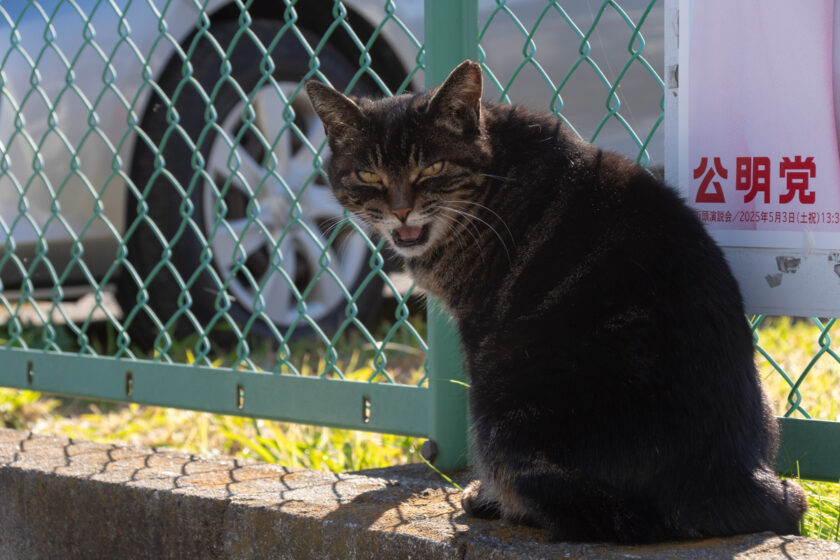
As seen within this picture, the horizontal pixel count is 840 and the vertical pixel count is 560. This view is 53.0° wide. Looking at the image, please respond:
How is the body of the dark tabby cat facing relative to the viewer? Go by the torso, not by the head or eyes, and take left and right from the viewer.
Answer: facing away from the viewer and to the left of the viewer

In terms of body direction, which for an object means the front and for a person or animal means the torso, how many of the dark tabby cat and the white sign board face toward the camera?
1

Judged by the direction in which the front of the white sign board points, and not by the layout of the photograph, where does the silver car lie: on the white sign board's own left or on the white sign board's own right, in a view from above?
on the white sign board's own right

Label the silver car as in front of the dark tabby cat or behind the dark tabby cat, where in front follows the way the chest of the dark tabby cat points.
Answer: in front

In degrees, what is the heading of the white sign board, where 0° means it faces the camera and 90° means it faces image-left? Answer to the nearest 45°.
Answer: approximately 0°
